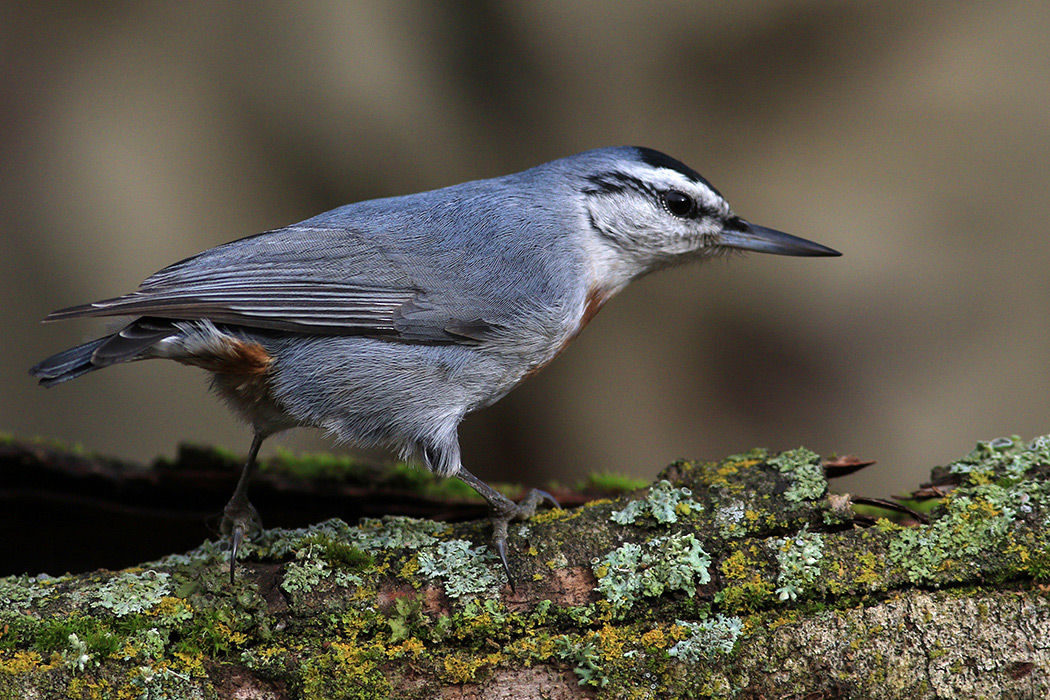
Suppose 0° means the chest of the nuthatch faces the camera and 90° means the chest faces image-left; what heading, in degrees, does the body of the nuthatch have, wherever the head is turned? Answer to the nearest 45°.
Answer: approximately 270°
